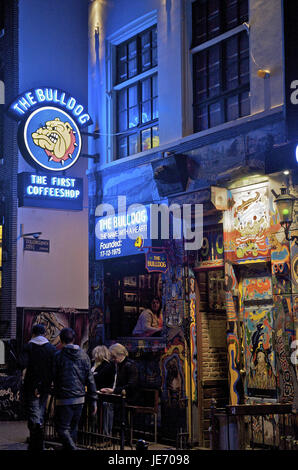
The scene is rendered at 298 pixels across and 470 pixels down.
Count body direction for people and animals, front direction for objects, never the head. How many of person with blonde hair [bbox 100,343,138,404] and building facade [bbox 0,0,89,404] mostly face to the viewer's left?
1

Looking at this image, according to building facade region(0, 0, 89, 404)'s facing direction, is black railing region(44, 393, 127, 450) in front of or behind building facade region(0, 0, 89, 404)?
in front

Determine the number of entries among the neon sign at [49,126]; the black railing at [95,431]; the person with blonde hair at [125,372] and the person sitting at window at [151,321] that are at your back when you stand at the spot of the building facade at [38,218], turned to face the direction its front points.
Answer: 0

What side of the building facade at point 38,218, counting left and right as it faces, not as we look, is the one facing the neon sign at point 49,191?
front

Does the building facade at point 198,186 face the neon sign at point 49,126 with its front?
no

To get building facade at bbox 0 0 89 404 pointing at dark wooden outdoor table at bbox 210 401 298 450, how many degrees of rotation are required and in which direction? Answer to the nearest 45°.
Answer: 0° — it already faces it

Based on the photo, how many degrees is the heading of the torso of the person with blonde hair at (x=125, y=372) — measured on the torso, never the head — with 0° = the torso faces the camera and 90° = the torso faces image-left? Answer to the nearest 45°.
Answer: approximately 90°

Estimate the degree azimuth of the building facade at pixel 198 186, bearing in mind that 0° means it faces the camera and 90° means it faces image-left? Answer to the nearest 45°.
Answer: approximately 45°

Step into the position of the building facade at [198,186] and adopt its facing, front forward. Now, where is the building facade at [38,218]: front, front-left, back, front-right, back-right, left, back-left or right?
right

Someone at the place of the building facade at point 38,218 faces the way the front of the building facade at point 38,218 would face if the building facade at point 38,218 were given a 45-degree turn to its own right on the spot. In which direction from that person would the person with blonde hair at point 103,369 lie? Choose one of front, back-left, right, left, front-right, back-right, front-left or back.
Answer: front-left

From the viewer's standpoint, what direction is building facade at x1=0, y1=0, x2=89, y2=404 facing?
toward the camera

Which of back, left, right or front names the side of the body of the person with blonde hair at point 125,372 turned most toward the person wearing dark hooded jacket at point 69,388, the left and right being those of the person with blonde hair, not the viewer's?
front
